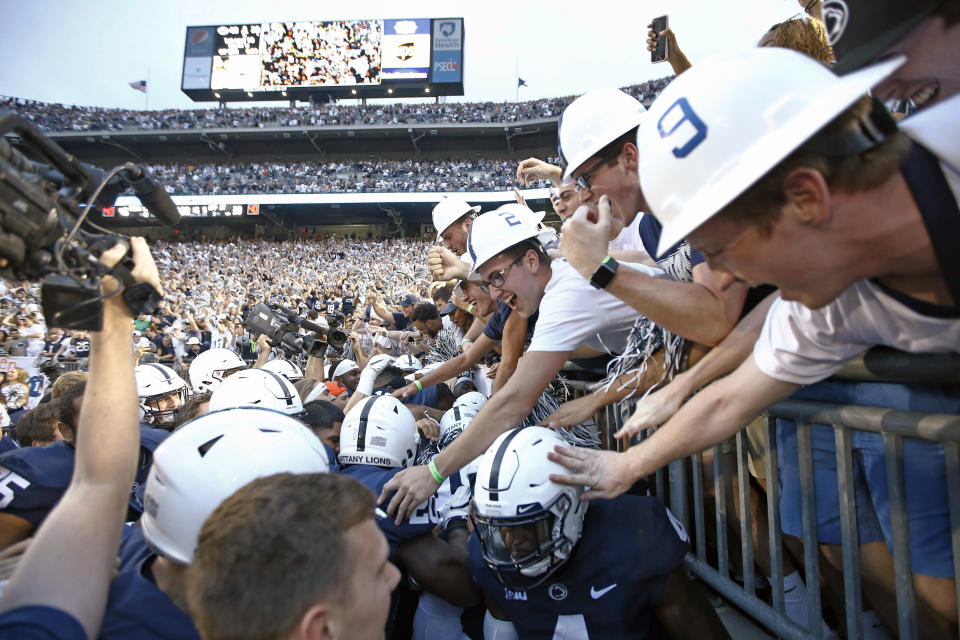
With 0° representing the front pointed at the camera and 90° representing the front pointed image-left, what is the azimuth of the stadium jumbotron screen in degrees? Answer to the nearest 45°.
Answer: approximately 0°

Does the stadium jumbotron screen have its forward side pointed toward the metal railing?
yes

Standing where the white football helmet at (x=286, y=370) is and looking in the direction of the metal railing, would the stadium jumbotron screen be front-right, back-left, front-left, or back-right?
back-left

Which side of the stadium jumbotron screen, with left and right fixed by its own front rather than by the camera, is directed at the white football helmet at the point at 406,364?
front

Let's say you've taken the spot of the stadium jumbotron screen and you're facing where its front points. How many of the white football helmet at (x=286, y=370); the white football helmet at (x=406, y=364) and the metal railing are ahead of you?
3

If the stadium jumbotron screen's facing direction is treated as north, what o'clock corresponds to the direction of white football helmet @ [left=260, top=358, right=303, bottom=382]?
The white football helmet is roughly at 12 o'clock from the stadium jumbotron screen.
